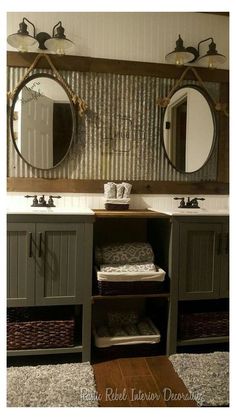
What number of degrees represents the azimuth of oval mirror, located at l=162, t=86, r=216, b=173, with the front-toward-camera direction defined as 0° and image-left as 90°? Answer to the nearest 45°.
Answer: approximately 45°

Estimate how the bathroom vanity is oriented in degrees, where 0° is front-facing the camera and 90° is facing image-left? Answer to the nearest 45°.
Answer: approximately 0°

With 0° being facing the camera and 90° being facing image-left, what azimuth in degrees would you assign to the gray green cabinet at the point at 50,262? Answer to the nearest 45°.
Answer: approximately 0°
